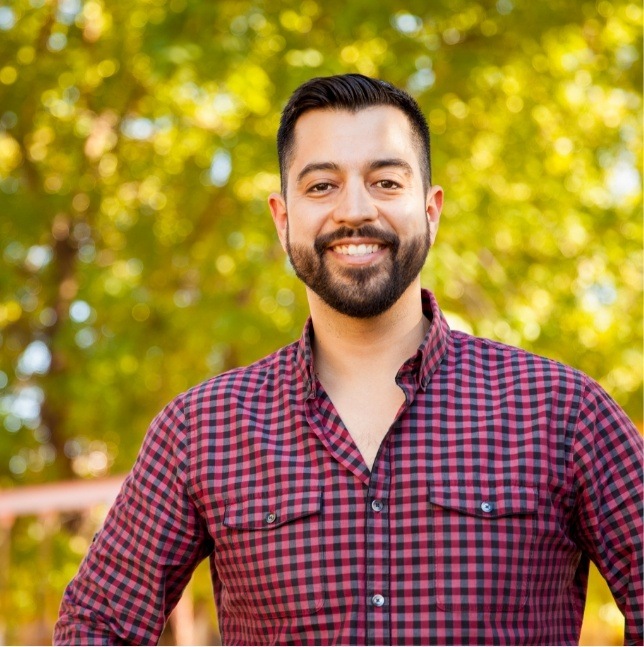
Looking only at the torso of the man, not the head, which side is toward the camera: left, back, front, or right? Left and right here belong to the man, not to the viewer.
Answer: front
